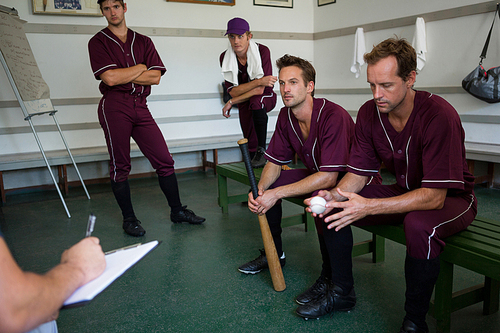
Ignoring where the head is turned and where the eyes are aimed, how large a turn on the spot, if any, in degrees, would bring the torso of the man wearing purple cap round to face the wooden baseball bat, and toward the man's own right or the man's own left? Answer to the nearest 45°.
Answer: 0° — they already face it

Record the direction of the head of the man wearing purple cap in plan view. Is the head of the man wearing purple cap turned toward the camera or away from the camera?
toward the camera

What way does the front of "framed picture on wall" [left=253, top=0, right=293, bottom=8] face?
toward the camera

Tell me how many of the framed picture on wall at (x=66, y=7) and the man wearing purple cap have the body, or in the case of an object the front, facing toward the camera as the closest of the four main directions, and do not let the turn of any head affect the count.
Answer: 2

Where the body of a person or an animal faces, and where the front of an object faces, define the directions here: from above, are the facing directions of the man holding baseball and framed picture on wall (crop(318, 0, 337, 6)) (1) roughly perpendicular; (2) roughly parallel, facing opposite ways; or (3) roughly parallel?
roughly parallel

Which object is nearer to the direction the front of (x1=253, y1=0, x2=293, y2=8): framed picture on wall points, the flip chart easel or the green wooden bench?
the green wooden bench

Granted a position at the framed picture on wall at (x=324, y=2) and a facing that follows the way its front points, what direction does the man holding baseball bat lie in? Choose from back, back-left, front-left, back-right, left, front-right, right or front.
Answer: front-left

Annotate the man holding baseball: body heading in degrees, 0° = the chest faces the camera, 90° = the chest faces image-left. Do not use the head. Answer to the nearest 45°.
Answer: approximately 45°

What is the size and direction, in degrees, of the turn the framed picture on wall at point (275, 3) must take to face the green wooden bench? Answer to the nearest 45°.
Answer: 0° — it already faces it

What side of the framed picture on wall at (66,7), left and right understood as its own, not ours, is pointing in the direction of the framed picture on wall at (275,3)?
left

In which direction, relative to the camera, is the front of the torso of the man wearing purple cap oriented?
toward the camera

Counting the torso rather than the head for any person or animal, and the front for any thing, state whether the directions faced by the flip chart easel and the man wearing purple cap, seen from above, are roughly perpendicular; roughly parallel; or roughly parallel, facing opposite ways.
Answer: roughly perpendicular

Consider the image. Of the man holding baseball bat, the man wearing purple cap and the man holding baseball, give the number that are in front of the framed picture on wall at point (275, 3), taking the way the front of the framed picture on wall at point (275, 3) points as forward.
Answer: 3

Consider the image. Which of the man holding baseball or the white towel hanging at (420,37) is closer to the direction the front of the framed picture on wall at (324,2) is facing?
the man holding baseball

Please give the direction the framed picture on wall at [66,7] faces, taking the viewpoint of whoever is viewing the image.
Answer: facing the viewer

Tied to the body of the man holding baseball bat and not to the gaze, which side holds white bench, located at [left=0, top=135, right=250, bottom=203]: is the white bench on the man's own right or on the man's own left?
on the man's own right

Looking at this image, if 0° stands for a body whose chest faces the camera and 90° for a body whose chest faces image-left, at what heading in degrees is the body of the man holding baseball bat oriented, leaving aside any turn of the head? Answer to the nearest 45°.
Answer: approximately 45°

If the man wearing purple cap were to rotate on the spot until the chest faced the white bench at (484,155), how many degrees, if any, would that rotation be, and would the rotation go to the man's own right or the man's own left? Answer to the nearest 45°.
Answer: approximately 90° to the man's own left

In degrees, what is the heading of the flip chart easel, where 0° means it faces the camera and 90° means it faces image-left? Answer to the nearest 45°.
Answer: approximately 315°

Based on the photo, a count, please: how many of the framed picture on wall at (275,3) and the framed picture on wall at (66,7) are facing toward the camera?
2

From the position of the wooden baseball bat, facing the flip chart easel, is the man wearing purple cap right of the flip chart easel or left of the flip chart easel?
right

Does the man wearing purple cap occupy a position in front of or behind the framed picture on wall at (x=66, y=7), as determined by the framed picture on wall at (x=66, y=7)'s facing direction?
in front
